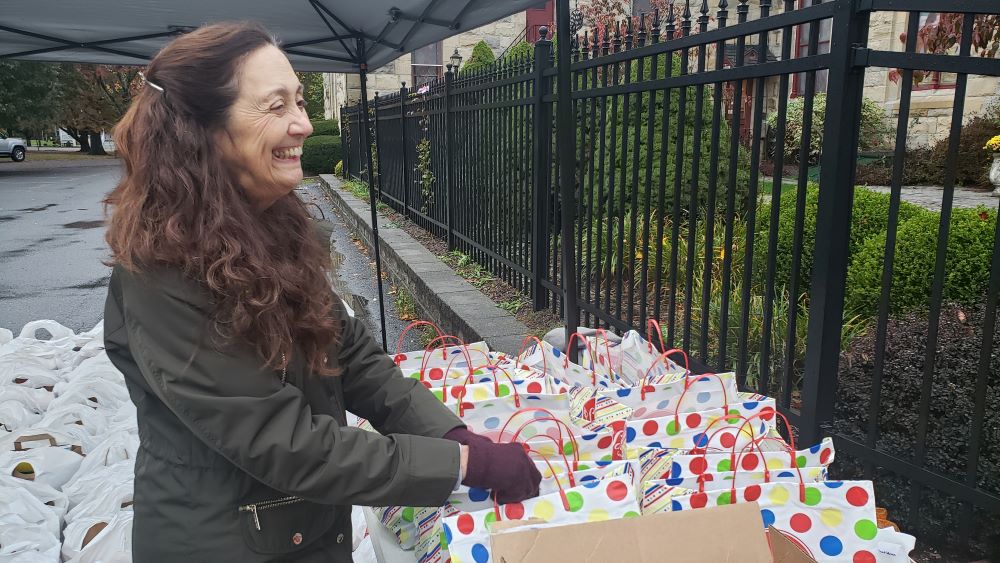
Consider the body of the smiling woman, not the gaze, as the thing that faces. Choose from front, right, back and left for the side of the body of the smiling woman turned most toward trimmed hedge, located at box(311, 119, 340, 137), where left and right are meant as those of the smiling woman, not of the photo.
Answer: left

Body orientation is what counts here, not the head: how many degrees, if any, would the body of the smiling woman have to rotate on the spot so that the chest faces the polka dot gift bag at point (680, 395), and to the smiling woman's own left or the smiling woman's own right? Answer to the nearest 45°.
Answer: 0° — they already face it

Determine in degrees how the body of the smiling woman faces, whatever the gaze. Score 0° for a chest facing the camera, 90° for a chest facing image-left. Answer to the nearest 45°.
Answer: approximately 270°

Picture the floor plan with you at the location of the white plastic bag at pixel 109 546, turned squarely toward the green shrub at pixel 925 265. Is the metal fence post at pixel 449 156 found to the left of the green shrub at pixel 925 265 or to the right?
left

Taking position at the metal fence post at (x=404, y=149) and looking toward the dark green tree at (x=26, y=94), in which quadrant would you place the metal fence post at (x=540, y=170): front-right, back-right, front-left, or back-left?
back-left

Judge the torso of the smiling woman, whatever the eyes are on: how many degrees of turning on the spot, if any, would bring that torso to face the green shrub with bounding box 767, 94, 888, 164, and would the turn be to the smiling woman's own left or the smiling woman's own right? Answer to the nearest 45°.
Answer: approximately 45° to the smiling woman's own left

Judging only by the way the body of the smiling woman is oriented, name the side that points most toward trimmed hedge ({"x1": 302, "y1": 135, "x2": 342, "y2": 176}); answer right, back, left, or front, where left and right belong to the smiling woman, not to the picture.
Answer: left

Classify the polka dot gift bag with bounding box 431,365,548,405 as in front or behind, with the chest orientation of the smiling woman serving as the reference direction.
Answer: in front

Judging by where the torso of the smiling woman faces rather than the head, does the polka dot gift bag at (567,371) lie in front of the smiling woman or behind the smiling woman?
in front

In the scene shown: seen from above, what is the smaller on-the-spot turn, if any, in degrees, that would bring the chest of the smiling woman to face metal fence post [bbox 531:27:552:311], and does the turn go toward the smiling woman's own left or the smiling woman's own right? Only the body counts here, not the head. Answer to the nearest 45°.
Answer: approximately 45° to the smiling woman's own left

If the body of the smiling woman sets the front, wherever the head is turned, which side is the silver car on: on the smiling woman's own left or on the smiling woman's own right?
on the smiling woman's own left

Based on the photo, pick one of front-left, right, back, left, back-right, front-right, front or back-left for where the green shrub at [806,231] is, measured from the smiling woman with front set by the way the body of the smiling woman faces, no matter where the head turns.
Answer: front-left

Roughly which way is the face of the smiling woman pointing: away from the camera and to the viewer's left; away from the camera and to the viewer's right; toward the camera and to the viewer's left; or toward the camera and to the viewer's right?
toward the camera and to the viewer's right

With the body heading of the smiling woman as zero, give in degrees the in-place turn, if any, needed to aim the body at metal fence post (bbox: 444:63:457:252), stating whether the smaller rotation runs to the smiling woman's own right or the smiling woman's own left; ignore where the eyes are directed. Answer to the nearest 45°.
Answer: approximately 90° to the smiling woman's own left

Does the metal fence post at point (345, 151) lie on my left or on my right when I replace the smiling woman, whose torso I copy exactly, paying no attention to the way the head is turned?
on my left

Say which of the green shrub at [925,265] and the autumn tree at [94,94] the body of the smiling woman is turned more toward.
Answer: the green shrub
